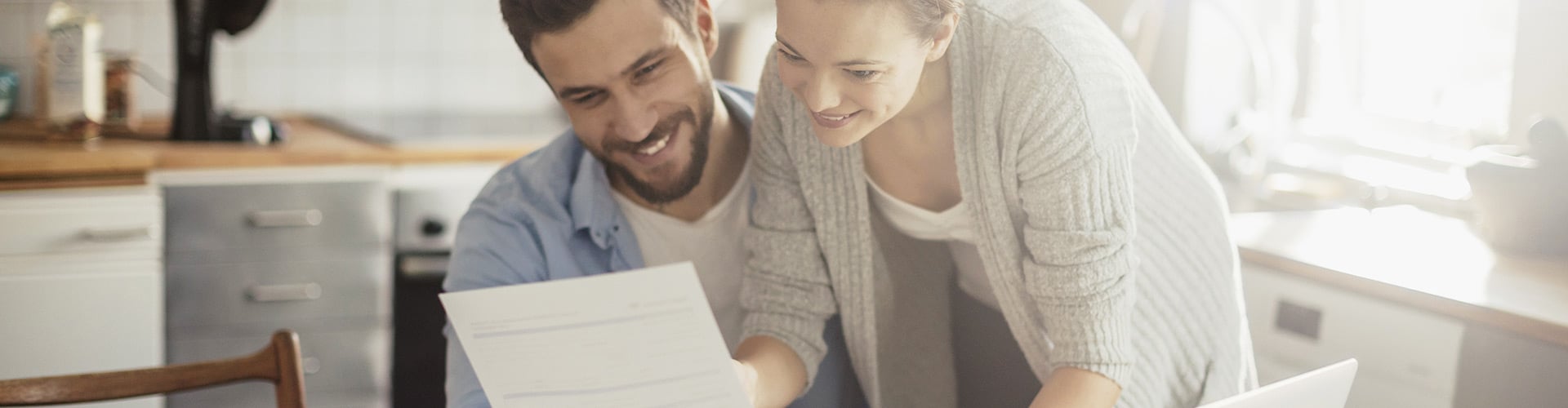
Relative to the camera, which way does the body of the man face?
toward the camera

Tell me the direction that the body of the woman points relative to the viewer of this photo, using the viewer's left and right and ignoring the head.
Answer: facing the viewer and to the left of the viewer

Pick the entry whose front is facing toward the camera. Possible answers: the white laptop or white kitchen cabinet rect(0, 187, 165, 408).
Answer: the white kitchen cabinet

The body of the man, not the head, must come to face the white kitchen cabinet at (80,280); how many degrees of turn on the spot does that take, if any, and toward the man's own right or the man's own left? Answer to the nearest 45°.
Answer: approximately 135° to the man's own right

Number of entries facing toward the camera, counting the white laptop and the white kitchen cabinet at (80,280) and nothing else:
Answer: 1

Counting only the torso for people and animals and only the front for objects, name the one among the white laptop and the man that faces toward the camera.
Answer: the man

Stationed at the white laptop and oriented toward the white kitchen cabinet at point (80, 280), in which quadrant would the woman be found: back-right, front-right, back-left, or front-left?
front-right

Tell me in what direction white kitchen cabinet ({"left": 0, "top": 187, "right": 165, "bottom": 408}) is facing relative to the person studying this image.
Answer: facing the viewer

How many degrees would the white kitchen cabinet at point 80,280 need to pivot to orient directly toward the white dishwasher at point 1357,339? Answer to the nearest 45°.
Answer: approximately 45° to its left

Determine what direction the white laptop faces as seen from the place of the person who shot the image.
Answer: facing away from the viewer and to the left of the viewer

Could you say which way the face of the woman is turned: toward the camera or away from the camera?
toward the camera
